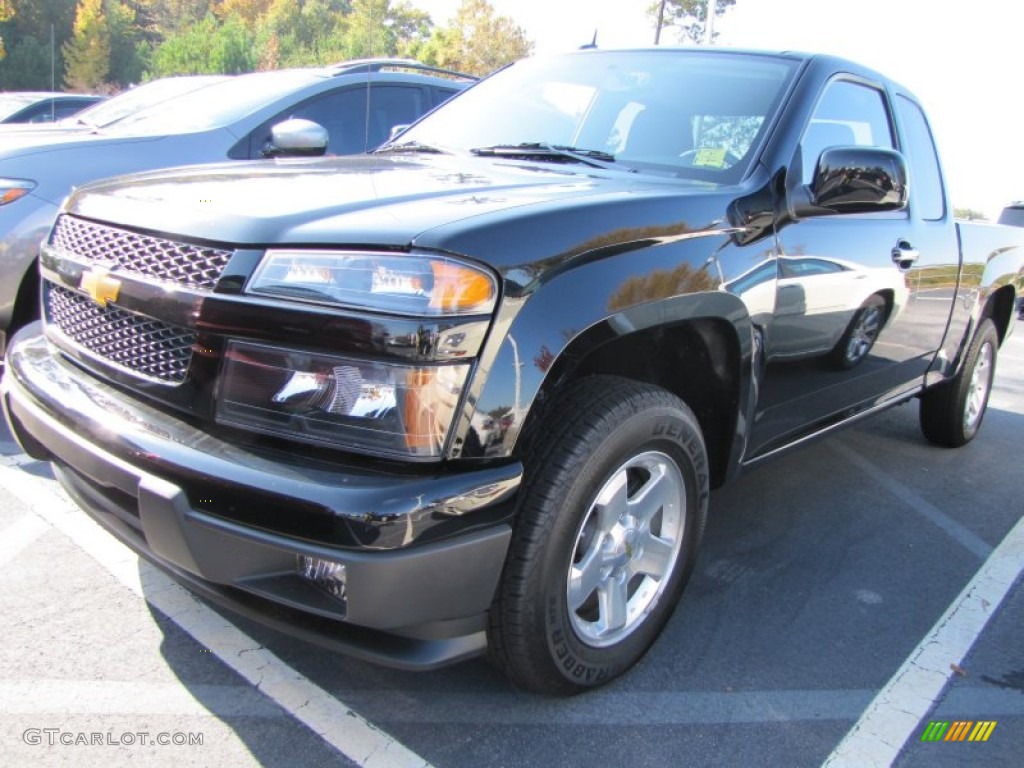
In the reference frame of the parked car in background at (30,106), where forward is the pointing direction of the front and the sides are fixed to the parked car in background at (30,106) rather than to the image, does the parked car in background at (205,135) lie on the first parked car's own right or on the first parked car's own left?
on the first parked car's own left

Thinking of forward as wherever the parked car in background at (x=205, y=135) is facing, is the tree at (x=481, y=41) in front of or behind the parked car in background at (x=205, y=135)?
behind

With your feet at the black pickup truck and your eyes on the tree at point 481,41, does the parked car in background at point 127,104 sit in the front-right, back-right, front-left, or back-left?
front-left

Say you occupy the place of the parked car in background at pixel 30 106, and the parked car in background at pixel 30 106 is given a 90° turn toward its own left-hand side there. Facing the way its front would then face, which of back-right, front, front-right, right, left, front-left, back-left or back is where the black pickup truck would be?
front-right

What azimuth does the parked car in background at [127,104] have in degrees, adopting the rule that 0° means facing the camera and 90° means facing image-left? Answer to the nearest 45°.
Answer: approximately 45°

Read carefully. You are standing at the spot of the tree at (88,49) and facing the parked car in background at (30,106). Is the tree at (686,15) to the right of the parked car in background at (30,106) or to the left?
left

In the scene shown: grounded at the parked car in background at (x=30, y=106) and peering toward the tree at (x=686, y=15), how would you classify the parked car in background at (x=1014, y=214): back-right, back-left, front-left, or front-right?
front-right

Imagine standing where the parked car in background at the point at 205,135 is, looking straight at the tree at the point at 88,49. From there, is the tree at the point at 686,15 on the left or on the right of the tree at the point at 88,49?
right

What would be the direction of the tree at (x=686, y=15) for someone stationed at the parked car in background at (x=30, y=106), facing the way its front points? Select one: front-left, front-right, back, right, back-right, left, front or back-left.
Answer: back

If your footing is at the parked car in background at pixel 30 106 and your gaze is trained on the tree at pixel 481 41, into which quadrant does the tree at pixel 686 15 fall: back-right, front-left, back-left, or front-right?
front-right

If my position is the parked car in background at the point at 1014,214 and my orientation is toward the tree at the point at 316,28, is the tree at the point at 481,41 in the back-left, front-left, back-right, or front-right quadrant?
front-right

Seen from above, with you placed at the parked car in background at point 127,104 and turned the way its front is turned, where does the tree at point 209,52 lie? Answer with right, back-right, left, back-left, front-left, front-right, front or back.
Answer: back-right

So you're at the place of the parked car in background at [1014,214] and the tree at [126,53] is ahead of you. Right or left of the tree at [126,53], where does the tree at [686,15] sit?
right

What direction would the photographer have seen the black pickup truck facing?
facing the viewer and to the left of the viewer

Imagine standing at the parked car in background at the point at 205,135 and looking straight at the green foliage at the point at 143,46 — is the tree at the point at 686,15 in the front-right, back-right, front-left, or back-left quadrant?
front-right
